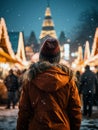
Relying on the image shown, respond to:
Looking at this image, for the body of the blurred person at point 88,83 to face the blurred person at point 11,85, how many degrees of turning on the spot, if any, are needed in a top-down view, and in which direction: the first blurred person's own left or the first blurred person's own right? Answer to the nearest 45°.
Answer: approximately 45° to the first blurred person's own left

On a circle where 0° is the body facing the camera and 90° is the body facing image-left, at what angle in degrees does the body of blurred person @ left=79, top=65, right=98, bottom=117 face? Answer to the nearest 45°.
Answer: approximately 180°

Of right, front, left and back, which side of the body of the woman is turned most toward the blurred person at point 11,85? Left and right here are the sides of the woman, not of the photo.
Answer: front

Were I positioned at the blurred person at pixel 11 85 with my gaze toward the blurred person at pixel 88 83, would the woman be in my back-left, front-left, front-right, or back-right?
front-right

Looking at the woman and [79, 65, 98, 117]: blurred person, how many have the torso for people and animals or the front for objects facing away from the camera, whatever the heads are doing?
2

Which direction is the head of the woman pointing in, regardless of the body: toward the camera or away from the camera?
away from the camera

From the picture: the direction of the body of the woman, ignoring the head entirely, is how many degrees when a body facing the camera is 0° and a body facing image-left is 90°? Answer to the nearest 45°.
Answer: approximately 180°

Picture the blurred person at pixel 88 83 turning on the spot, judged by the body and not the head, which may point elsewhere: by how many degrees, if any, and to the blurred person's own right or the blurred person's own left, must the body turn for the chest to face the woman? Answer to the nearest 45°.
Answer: approximately 180°

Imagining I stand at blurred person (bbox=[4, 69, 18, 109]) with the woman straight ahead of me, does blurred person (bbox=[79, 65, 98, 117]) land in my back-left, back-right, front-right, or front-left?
front-left

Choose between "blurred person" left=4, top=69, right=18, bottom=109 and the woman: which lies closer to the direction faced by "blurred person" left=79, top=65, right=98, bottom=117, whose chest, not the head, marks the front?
the blurred person
